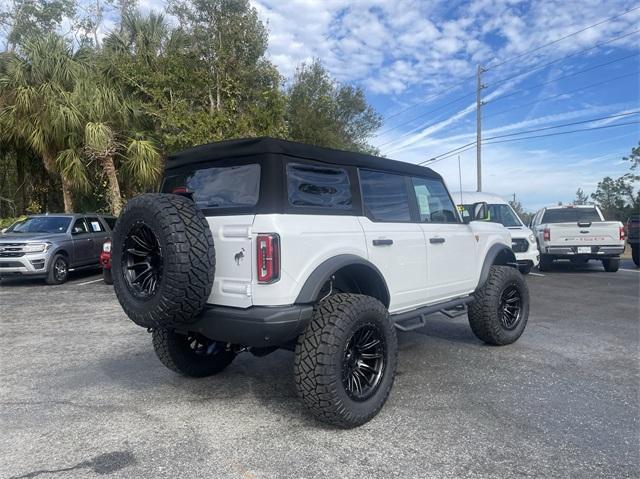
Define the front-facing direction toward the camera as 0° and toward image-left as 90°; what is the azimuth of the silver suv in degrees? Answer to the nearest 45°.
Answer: approximately 45°

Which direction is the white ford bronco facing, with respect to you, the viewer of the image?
facing away from the viewer and to the right of the viewer

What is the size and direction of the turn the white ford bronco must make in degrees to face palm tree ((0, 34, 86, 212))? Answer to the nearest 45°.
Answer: approximately 90° to its left

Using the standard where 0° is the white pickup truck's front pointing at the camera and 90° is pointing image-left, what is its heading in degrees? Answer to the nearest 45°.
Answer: approximately 180°

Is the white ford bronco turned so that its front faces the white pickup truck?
yes

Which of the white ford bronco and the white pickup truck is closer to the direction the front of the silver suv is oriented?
the white ford bronco

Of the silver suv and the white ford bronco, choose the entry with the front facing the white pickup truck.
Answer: the white ford bronco

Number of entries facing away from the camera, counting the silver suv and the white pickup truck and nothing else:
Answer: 1
